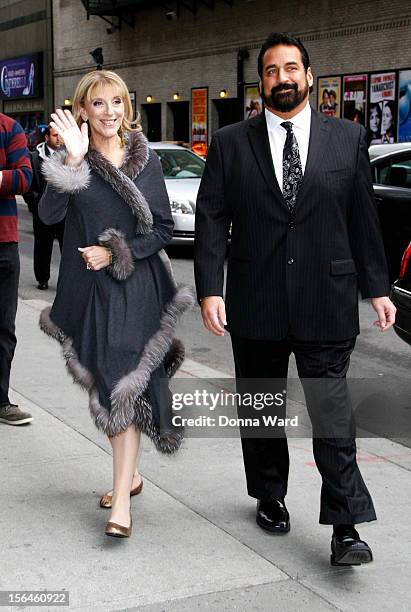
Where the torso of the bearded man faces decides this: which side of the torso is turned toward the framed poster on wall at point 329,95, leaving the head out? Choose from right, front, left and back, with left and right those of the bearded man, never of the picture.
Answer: back

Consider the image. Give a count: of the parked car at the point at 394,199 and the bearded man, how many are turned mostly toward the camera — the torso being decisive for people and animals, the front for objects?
1

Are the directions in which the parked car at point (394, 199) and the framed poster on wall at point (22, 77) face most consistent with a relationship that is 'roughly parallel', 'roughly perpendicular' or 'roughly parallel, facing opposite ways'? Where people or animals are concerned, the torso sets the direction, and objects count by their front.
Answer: roughly perpendicular

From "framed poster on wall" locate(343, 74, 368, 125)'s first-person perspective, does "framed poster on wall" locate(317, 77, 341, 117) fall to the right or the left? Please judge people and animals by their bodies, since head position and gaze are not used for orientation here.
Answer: on its right

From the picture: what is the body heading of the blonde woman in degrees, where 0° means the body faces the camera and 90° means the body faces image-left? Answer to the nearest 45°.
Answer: approximately 0°

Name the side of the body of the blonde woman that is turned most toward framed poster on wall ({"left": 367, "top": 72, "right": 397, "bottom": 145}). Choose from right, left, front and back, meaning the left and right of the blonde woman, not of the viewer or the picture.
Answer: back

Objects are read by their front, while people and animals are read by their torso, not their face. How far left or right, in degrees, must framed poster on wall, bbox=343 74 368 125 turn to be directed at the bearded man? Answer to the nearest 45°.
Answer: approximately 45° to its left

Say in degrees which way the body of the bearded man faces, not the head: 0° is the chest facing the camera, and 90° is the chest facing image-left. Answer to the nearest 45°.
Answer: approximately 0°

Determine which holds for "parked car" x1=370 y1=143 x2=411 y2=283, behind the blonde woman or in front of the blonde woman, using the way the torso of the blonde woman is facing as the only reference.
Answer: behind

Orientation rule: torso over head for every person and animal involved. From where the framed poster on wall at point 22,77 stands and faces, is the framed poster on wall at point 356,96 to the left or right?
on its left

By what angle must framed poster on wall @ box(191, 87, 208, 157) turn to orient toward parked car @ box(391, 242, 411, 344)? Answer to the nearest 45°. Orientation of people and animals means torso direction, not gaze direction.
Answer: approximately 45° to its left

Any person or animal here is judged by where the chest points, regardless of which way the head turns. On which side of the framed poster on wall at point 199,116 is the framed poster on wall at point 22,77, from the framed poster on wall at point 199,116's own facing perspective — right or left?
on its right
